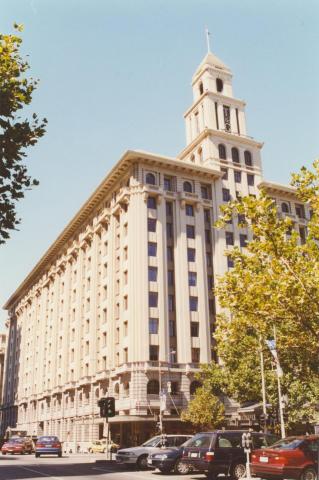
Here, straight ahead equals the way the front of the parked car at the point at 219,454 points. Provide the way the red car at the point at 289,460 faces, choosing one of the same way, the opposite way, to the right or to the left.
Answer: the same way

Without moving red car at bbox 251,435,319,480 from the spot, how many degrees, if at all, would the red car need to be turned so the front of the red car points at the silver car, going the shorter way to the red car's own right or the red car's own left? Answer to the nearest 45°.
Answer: approximately 90° to the red car's own left

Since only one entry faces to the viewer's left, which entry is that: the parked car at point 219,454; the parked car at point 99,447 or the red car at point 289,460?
the parked car at point 99,447

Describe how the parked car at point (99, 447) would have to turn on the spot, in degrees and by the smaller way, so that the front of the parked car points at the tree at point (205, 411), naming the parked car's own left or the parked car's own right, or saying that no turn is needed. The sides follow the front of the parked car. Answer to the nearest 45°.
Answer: approximately 180°

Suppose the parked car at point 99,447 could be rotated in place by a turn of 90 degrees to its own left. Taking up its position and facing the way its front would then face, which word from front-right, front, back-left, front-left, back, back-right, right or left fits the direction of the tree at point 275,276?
front

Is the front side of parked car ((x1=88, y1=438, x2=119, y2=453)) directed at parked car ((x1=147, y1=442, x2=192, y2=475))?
no

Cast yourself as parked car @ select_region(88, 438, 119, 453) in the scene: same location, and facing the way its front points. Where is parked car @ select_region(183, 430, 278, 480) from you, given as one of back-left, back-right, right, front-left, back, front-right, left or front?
left

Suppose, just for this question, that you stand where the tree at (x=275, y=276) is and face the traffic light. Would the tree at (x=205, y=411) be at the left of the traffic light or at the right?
right

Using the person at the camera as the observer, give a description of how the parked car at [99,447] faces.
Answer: facing to the left of the viewer
